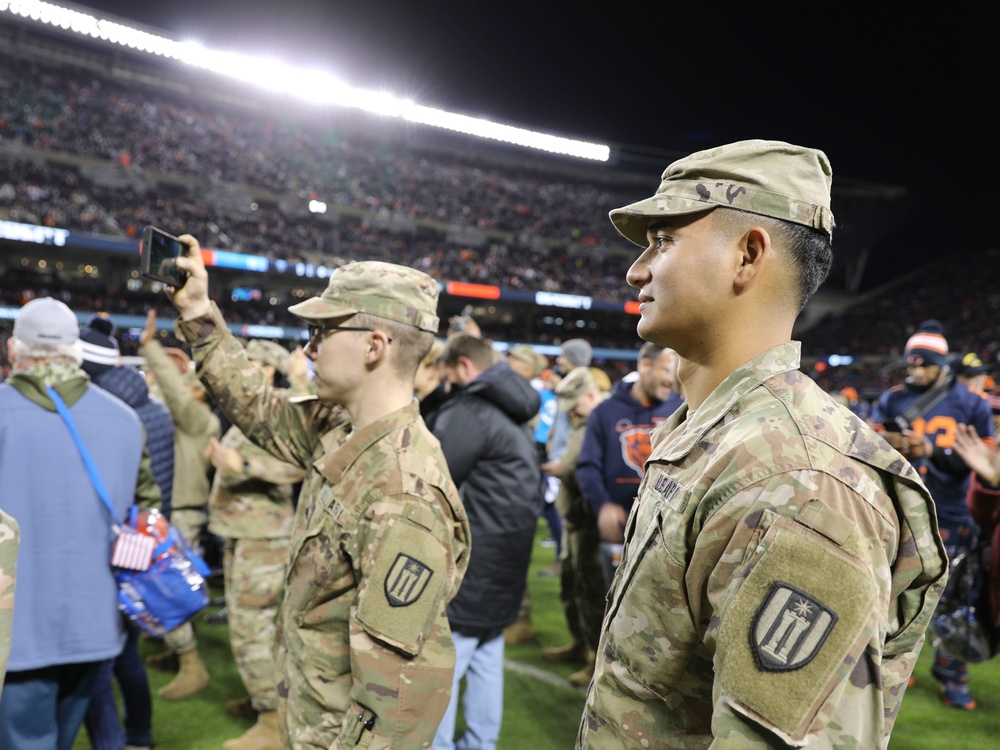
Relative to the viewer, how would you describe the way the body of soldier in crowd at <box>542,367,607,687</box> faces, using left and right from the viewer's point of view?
facing to the left of the viewer

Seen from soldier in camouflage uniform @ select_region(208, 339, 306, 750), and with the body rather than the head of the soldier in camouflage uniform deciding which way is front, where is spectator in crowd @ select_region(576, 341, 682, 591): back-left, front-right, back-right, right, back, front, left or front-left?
back

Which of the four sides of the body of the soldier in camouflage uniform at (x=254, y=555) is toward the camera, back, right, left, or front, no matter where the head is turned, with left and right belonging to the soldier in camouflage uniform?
left

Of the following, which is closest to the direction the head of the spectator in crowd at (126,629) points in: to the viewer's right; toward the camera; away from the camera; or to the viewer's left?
away from the camera

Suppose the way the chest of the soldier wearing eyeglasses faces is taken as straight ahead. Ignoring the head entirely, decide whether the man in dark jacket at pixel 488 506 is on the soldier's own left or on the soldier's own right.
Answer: on the soldier's own right

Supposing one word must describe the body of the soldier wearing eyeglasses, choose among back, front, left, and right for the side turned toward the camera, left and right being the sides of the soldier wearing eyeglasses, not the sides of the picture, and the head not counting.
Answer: left

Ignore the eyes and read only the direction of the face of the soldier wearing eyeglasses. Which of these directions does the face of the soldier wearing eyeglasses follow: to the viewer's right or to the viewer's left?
to the viewer's left
